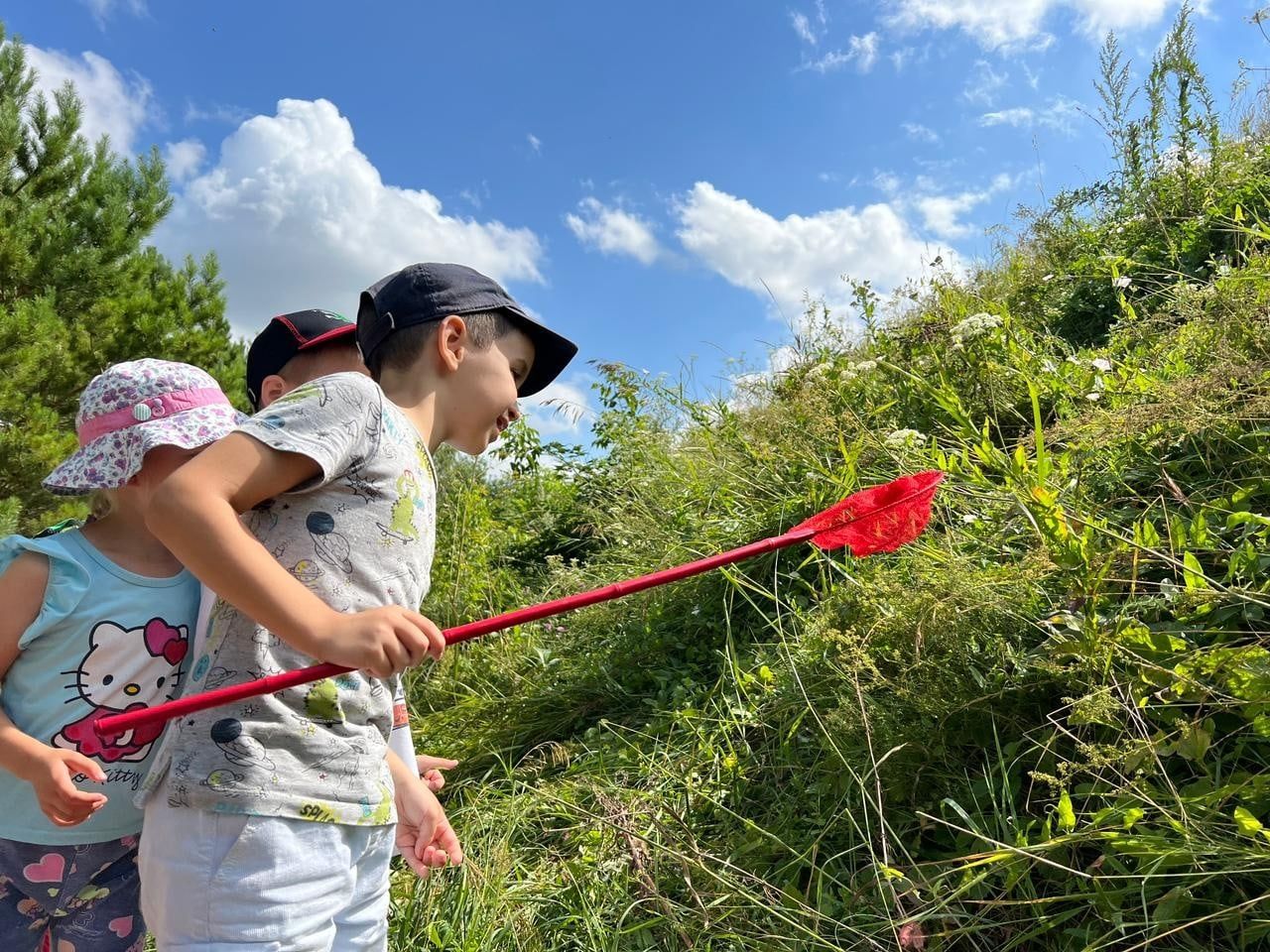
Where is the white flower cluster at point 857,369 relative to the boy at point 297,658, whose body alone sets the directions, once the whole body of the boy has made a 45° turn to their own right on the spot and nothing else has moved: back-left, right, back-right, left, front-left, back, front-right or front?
left

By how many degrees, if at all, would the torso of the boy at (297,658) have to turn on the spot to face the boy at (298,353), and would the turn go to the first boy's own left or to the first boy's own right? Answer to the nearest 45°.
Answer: approximately 90° to the first boy's own left

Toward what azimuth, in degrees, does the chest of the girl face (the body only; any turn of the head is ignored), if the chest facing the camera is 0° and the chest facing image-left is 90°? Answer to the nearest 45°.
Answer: approximately 315°

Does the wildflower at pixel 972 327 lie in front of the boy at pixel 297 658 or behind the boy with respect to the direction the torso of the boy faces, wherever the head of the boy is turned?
in front

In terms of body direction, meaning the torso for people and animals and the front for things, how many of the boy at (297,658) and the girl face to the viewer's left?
0

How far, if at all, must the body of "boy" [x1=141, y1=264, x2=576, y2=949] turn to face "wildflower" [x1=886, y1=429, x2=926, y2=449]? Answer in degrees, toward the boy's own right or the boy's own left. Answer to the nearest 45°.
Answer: approximately 45° to the boy's own left

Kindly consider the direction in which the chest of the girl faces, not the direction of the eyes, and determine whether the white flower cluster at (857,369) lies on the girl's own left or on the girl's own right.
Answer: on the girl's own left

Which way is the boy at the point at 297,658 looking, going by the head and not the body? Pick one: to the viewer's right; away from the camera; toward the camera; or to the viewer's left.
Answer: to the viewer's right

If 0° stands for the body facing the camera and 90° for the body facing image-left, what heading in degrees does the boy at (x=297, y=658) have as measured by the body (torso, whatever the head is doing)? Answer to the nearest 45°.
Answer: approximately 270°
